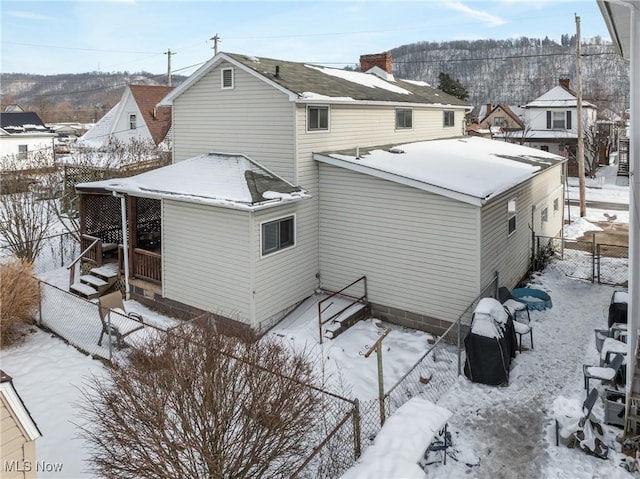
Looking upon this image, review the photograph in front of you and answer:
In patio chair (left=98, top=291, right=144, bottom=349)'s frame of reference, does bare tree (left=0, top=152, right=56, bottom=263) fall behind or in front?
behind

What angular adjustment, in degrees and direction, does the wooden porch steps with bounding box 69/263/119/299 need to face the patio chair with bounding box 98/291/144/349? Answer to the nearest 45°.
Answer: approximately 45° to its left

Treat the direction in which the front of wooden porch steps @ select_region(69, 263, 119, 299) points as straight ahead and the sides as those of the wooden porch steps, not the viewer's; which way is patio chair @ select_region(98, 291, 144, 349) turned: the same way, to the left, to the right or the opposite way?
to the left

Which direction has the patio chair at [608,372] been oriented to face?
to the viewer's left

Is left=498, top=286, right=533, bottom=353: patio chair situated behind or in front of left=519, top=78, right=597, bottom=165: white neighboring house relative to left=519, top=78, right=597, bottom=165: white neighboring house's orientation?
in front

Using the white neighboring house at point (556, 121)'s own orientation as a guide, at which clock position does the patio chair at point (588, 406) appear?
The patio chair is roughly at 12 o'clock from the white neighboring house.

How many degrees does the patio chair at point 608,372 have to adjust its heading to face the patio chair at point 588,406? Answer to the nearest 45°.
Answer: approximately 90° to its left

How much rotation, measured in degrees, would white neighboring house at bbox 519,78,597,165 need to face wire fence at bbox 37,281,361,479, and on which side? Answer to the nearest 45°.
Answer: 0° — it already faces it

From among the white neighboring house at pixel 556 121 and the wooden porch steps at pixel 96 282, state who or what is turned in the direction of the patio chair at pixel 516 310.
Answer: the white neighboring house

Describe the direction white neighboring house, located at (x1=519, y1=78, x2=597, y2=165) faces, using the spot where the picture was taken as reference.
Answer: facing the viewer

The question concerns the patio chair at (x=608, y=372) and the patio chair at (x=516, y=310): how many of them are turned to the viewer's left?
1

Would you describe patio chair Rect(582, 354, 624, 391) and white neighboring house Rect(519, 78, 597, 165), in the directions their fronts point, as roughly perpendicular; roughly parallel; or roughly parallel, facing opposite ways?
roughly perpendicular

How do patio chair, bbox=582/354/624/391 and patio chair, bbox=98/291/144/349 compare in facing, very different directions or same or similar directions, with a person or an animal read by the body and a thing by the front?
very different directions
